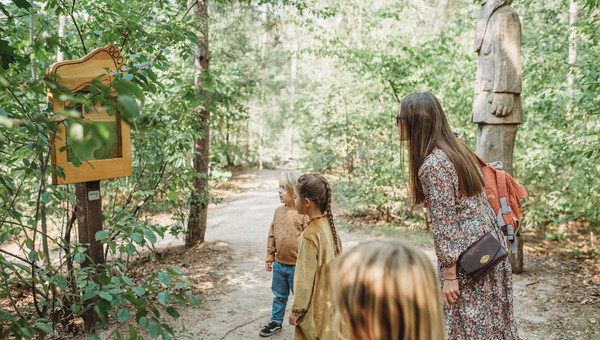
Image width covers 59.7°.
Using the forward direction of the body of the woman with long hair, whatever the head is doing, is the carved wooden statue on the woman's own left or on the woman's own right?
on the woman's own right

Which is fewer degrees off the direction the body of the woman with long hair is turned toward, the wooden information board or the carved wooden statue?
the wooden information board

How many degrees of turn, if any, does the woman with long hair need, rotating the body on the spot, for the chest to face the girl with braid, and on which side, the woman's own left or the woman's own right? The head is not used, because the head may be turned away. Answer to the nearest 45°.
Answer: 0° — they already face them

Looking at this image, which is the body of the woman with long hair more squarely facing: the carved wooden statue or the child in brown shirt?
the child in brown shirt

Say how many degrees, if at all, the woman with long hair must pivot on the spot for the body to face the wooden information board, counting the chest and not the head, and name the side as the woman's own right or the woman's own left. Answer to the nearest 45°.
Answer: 0° — they already face it

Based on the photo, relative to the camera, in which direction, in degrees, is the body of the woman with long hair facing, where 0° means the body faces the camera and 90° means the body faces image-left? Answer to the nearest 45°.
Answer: approximately 90°
